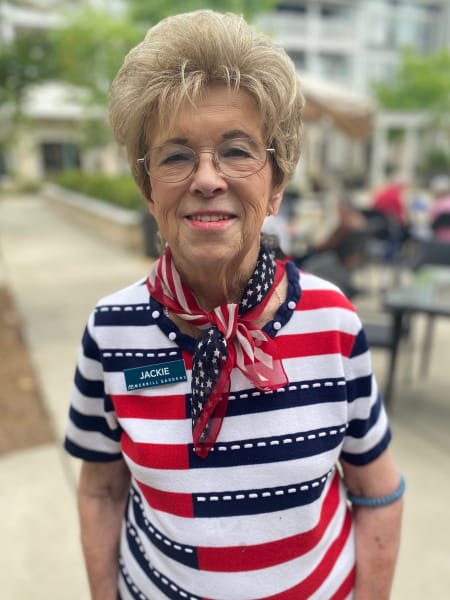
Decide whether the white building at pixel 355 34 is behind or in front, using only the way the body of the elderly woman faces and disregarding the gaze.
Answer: behind

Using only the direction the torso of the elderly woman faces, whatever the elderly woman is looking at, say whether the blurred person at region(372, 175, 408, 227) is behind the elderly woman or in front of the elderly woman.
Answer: behind

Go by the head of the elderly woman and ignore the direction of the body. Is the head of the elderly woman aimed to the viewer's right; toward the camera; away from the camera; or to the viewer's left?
toward the camera

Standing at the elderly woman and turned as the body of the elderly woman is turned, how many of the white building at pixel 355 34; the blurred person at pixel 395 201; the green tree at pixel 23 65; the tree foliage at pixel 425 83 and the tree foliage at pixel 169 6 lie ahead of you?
0

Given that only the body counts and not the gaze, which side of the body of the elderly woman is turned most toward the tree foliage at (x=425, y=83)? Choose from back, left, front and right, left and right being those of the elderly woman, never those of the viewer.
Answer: back

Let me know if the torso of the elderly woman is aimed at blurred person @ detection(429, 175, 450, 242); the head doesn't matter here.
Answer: no

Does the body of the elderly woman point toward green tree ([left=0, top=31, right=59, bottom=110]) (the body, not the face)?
no

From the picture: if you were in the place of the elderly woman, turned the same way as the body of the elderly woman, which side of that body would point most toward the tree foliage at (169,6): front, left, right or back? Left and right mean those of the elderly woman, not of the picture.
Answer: back

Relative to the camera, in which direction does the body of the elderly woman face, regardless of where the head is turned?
toward the camera
